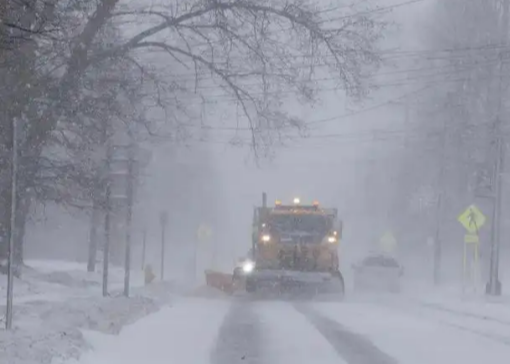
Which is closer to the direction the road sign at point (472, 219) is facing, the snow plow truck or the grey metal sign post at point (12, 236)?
the grey metal sign post

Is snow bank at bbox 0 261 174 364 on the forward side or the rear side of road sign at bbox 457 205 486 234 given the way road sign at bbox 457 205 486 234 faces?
on the forward side

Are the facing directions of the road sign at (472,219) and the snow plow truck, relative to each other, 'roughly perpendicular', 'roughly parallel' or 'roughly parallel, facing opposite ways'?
roughly parallel

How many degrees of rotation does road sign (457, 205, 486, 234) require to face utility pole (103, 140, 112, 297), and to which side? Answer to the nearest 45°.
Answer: approximately 45° to its right

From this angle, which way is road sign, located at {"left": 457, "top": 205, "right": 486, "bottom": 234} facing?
toward the camera

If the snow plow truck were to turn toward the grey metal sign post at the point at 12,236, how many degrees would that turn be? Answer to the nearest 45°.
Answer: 0° — it already faces it

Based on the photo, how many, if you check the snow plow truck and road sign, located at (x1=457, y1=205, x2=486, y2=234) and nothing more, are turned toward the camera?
2
